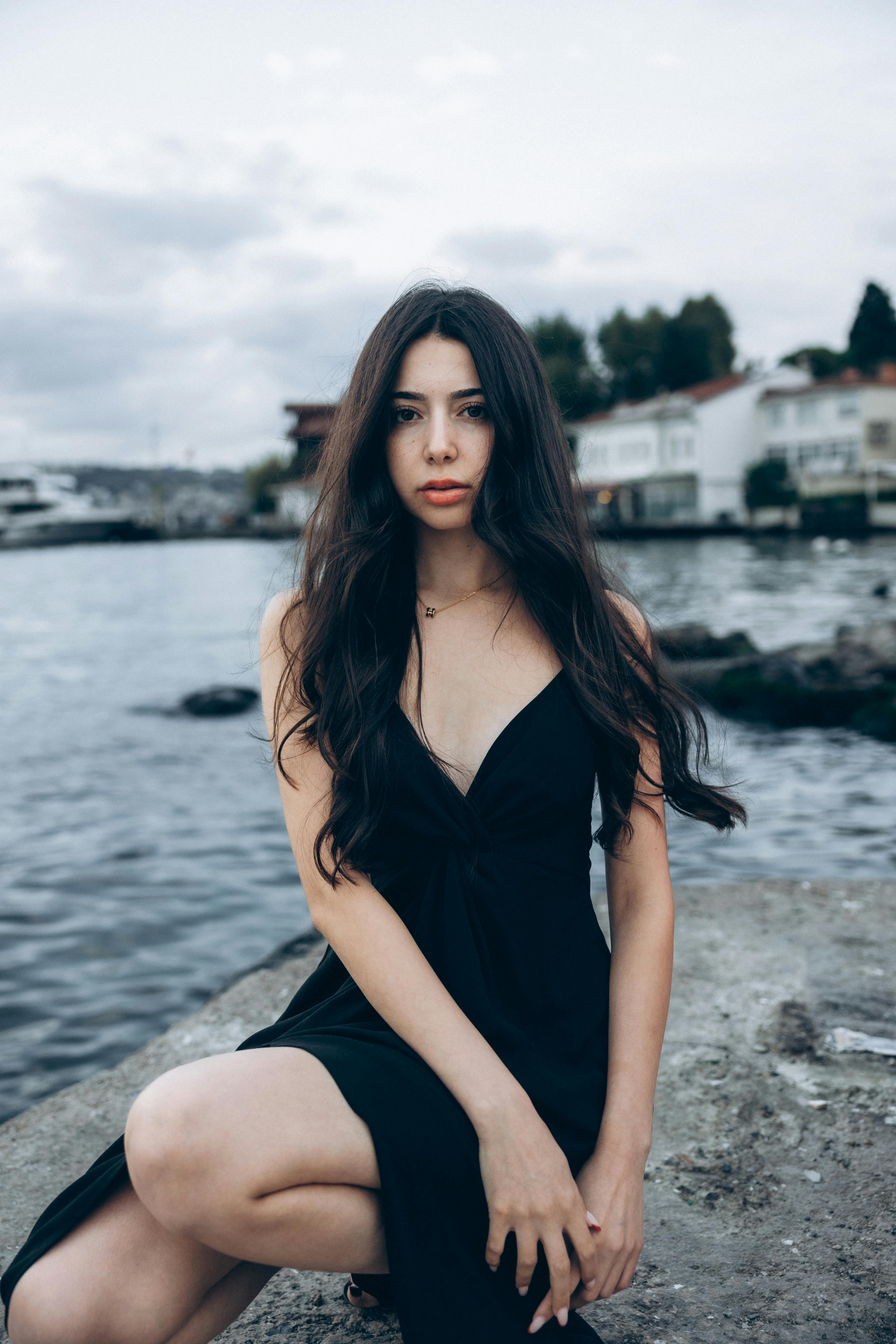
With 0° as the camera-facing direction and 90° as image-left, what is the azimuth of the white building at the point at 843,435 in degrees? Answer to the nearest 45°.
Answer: approximately 45°

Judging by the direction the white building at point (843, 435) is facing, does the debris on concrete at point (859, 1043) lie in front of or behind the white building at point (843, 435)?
in front

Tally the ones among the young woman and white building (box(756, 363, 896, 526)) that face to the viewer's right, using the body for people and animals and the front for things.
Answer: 0

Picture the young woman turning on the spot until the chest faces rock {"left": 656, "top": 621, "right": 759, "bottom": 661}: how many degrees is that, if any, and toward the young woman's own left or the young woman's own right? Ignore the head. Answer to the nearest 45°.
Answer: approximately 180°

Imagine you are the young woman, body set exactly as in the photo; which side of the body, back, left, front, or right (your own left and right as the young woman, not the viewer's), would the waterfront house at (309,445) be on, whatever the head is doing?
back

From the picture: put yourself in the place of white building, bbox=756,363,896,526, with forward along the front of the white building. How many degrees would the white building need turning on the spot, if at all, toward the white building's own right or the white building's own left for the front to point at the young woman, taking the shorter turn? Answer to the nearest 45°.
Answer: approximately 45° to the white building's own left
